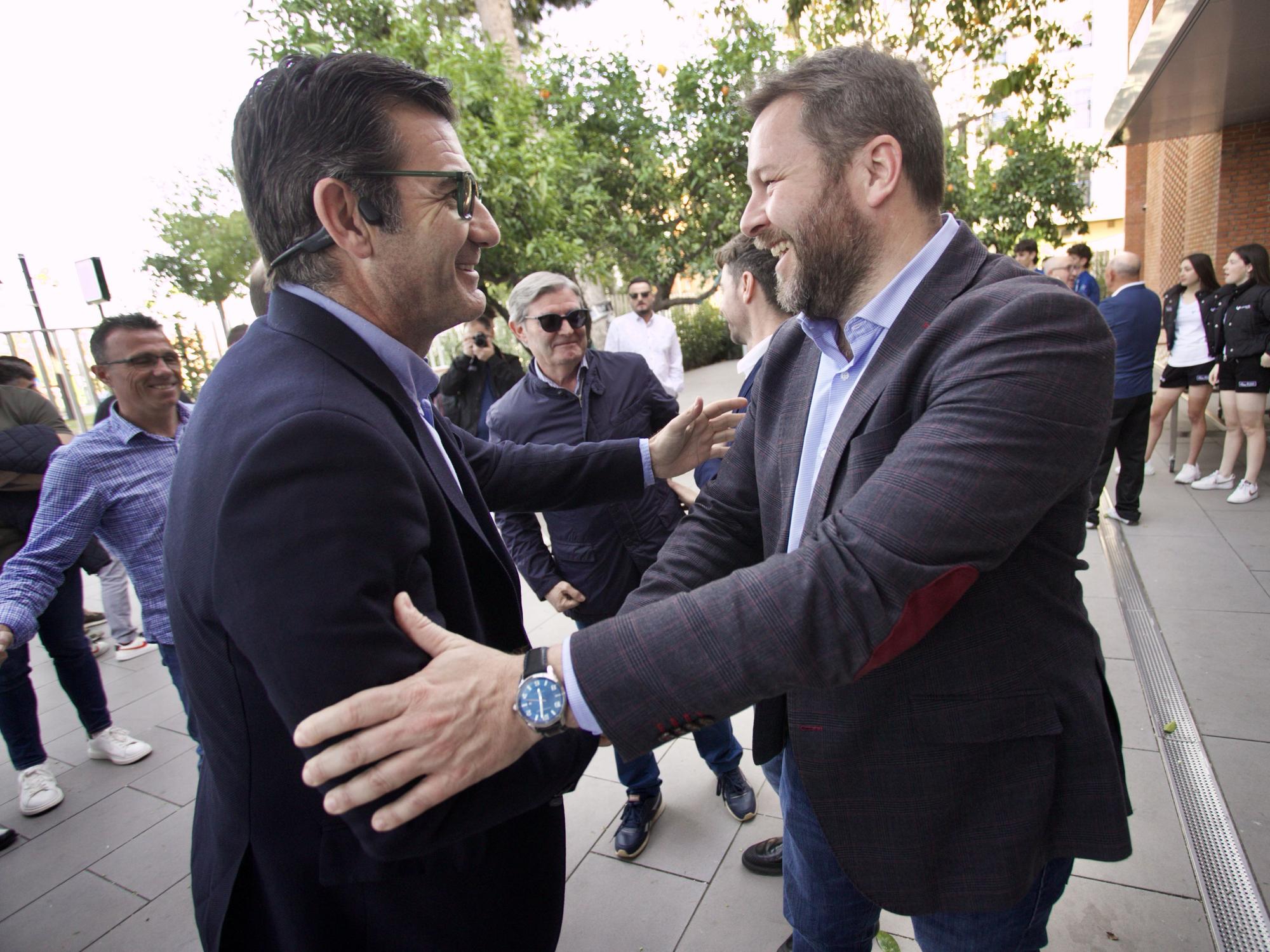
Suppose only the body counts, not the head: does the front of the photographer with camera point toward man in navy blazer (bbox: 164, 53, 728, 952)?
yes

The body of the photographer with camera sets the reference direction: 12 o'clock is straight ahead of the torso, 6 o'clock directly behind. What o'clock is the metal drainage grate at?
The metal drainage grate is roughly at 11 o'clock from the photographer with camera.

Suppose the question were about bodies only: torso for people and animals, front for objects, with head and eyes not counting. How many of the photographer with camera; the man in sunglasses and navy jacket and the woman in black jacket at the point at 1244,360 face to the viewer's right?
0

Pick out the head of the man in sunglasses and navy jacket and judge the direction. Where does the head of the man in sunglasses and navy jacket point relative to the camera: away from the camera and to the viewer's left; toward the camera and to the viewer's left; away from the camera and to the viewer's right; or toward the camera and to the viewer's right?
toward the camera and to the viewer's right

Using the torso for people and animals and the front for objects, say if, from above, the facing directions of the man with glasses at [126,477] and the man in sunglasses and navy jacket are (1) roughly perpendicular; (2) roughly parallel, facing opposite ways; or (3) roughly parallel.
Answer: roughly perpendicular

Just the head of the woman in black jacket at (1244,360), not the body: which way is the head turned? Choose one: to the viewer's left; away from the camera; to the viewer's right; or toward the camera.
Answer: to the viewer's left

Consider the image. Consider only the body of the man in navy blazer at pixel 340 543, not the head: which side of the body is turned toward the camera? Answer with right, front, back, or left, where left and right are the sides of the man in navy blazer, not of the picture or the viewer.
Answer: right

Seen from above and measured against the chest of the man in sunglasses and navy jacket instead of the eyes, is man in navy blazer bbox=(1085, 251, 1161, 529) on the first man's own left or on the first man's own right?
on the first man's own left

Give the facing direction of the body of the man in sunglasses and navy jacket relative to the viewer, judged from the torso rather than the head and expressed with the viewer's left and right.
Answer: facing the viewer

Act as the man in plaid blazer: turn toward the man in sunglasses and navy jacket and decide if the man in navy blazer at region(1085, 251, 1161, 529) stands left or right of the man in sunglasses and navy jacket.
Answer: right

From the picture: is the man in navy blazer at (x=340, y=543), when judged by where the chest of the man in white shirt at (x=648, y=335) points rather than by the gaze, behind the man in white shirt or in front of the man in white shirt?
in front

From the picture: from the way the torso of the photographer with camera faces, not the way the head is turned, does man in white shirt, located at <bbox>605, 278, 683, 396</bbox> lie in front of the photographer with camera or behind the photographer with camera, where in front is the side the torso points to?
behind

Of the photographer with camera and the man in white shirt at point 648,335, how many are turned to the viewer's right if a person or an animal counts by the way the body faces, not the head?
0

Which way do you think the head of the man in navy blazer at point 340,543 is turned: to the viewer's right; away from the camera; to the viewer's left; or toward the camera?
to the viewer's right

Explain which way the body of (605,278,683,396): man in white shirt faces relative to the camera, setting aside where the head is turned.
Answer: toward the camera
